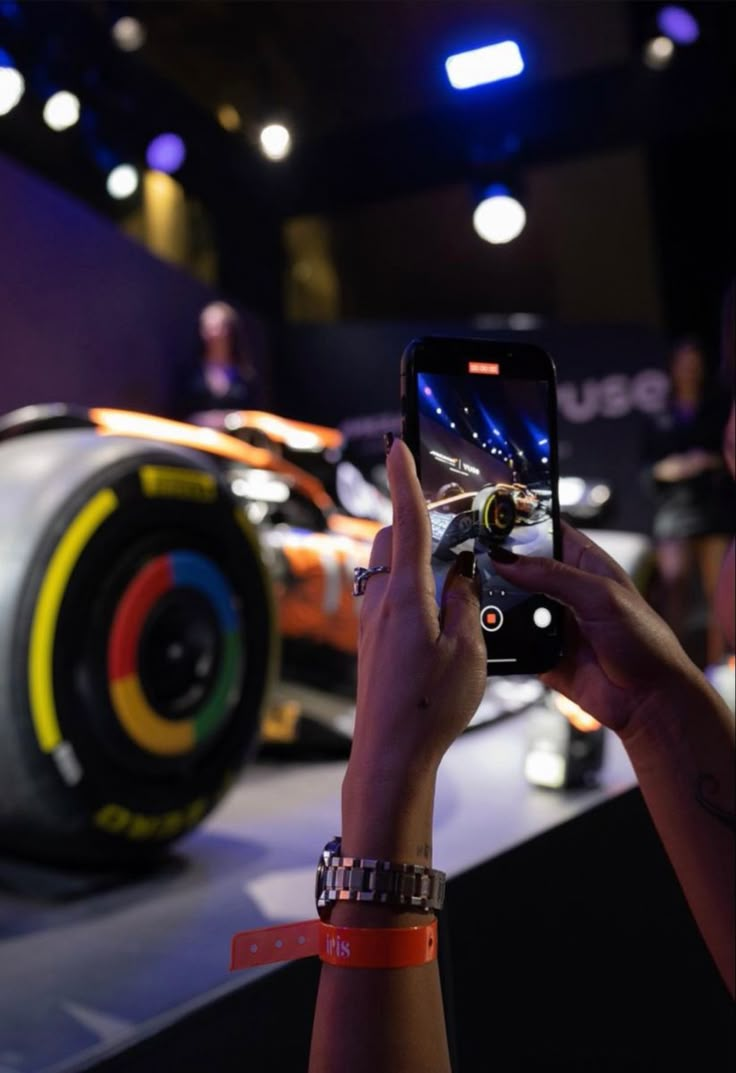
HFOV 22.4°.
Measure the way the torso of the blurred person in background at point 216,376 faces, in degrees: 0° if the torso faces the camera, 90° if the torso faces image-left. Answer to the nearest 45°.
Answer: approximately 0°

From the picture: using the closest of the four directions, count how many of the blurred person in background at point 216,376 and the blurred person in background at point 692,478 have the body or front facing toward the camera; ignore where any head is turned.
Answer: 2
